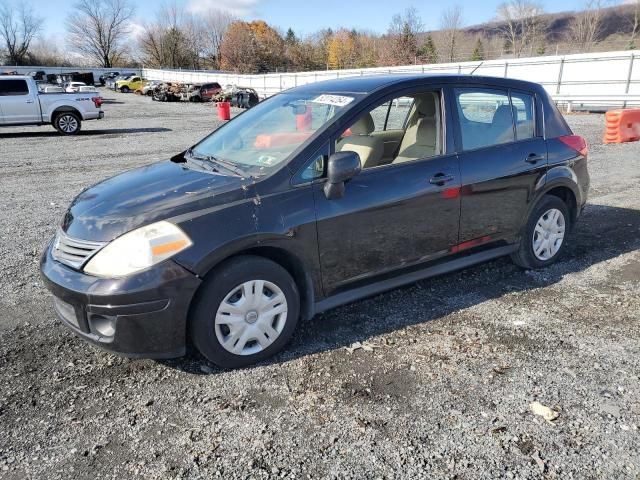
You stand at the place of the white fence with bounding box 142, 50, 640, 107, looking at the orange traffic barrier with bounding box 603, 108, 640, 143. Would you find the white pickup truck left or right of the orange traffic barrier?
right

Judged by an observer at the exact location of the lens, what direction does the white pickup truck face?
facing to the left of the viewer

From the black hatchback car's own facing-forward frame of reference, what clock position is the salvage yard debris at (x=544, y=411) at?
The salvage yard debris is roughly at 9 o'clock from the black hatchback car.

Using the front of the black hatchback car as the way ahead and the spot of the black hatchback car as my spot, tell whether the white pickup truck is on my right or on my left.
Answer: on my right

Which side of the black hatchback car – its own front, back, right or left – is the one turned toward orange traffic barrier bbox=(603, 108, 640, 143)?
back

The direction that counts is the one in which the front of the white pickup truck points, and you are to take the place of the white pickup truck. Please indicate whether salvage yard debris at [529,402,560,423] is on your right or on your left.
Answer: on your left

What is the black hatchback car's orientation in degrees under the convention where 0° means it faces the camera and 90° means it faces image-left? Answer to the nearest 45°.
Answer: approximately 45°

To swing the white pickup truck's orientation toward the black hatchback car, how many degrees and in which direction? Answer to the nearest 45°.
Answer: approximately 90° to its left
